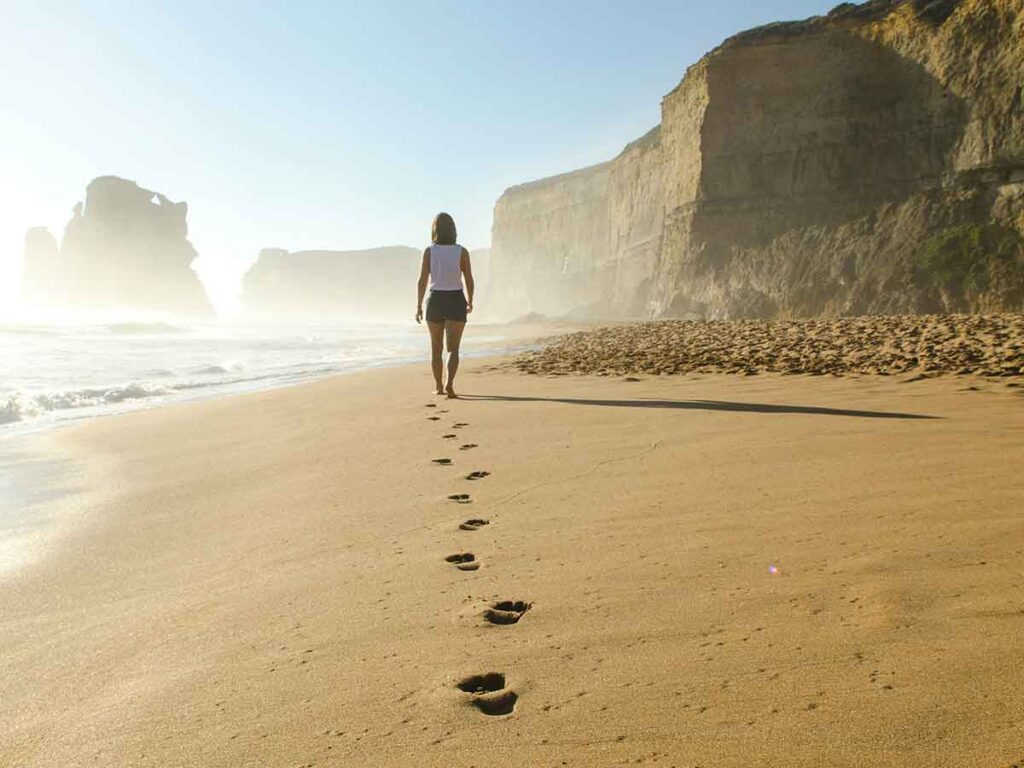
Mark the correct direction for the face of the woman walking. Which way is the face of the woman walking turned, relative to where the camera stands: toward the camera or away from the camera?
away from the camera

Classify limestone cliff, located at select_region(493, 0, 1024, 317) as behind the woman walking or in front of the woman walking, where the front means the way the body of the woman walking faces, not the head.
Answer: in front

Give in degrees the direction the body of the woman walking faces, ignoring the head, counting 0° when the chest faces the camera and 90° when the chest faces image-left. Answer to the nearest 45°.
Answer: approximately 180°
